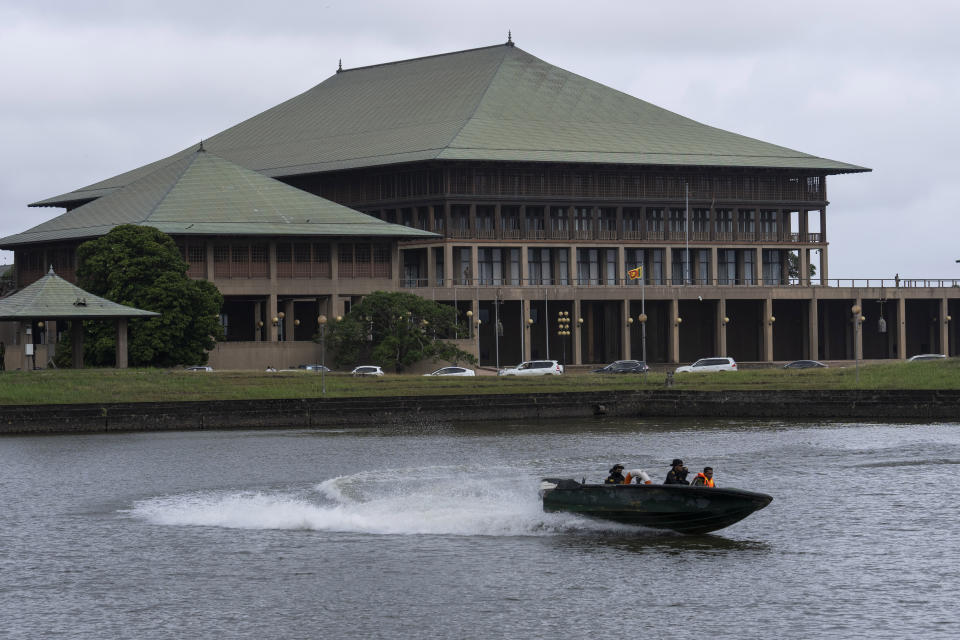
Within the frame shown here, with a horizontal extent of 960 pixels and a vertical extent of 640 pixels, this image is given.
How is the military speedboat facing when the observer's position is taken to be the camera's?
facing to the right of the viewer
